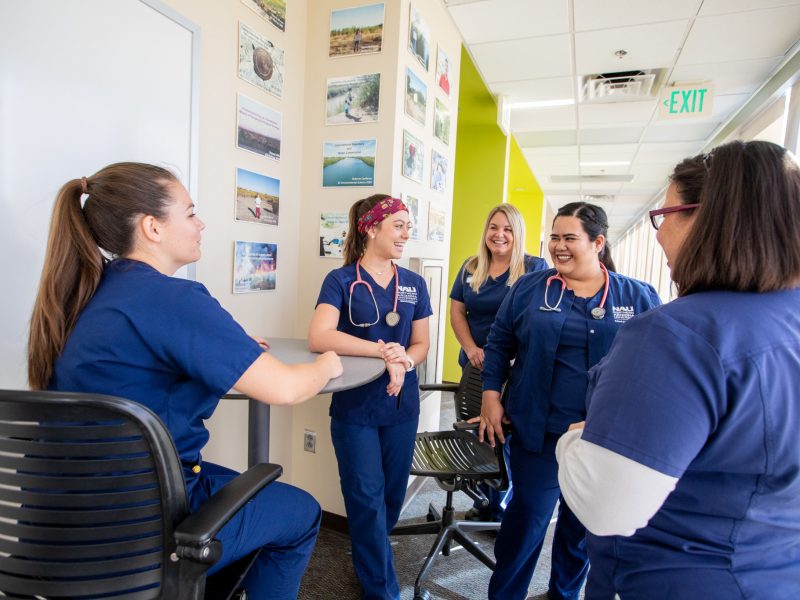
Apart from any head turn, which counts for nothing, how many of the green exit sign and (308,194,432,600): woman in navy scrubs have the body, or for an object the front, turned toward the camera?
2

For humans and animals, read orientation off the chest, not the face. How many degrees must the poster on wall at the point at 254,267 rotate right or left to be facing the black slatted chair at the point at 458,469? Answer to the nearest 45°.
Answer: approximately 45° to its left

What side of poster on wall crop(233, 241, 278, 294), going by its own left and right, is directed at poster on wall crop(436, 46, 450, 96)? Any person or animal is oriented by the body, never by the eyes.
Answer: left

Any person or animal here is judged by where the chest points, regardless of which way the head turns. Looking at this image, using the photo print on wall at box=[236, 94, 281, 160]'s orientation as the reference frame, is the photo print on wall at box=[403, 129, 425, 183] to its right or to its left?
on its left

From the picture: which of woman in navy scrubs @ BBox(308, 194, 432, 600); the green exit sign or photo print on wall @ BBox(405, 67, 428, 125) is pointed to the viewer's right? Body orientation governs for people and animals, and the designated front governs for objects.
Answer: the photo print on wall

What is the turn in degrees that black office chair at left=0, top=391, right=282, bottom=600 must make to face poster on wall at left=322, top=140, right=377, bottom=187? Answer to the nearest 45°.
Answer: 0° — it already faces it

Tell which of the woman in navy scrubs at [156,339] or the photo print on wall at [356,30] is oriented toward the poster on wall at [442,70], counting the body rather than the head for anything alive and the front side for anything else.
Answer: the woman in navy scrubs

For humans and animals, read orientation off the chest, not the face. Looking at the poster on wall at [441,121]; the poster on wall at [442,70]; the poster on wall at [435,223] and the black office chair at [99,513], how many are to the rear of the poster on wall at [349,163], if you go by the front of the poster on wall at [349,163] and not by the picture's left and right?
3

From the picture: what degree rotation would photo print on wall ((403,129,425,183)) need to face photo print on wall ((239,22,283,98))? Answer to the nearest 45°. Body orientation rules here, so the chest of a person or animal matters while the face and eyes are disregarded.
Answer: approximately 90° to its right

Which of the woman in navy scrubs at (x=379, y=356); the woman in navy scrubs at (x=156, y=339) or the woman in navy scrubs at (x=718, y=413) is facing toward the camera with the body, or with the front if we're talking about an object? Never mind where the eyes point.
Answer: the woman in navy scrubs at (x=379, y=356)

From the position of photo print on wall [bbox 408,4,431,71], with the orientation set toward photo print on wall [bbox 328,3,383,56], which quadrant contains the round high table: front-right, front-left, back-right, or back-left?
front-left

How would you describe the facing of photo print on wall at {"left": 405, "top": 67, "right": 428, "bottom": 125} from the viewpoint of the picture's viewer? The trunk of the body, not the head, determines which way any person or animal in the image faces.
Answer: facing to the right of the viewer

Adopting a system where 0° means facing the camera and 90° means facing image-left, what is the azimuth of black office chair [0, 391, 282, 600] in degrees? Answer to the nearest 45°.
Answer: approximately 225°

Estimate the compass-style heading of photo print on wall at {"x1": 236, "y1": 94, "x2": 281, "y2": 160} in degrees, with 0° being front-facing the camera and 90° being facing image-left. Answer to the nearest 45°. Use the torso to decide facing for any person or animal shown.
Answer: approximately 315°

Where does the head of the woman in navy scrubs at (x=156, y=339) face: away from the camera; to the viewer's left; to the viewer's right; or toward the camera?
to the viewer's right

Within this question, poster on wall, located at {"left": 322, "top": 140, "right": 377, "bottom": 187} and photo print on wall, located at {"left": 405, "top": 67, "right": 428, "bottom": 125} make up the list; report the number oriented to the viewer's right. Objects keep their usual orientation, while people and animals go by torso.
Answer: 1

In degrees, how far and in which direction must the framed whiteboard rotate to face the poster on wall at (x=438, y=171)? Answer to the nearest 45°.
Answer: approximately 90° to its left
